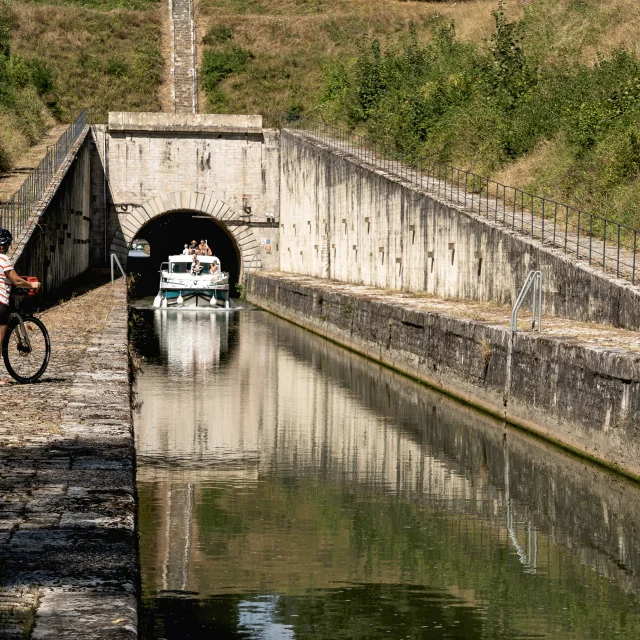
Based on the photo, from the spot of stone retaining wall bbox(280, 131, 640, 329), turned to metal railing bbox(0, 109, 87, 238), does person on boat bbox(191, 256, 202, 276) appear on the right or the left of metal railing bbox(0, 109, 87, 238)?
right

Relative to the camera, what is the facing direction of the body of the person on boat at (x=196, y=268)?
toward the camera

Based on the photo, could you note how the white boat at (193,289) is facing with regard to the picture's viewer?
facing the viewer

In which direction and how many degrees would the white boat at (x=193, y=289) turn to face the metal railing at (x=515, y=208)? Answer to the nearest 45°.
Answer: approximately 45° to its left

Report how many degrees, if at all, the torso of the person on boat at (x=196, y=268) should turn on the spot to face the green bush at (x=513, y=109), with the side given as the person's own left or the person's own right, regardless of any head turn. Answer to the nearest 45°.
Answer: approximately 45° to the person's own left

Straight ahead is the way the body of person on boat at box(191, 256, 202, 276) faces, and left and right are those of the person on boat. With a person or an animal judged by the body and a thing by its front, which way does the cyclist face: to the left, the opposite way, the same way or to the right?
to the left

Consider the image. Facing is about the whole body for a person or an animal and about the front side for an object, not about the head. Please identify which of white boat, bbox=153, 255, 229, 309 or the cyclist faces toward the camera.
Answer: the white boat

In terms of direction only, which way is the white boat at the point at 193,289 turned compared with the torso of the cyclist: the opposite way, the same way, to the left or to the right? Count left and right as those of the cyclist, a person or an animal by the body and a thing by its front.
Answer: to the right

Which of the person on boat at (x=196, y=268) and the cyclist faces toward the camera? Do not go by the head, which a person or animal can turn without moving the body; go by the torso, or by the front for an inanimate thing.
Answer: the person on boat

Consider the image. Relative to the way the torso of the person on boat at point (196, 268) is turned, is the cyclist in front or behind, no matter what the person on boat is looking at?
in front

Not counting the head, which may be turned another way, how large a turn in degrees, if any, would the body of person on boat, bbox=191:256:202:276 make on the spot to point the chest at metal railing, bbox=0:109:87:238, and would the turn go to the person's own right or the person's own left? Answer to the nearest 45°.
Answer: approximately 45° to the person's own right

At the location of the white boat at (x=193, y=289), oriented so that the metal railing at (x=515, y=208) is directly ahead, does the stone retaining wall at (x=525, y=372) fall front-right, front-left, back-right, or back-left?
front-right

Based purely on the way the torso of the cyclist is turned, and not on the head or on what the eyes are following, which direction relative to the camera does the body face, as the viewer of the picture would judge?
to the viewer's right
